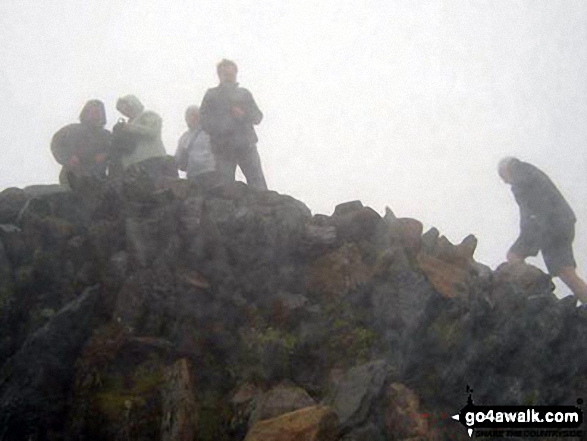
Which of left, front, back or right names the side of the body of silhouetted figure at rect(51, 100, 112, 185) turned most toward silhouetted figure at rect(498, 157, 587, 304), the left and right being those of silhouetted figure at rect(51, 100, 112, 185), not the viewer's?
left

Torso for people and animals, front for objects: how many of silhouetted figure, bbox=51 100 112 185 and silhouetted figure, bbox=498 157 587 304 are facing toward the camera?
1

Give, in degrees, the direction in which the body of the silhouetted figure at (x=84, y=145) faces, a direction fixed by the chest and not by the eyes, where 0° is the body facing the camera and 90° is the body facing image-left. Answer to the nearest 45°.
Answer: approximately 0°

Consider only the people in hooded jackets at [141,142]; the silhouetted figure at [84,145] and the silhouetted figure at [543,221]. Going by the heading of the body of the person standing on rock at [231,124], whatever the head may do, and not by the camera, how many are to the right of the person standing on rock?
2

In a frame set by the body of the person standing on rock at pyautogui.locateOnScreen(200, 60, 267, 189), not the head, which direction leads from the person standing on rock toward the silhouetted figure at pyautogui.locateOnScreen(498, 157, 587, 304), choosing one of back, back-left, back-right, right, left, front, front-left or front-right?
left

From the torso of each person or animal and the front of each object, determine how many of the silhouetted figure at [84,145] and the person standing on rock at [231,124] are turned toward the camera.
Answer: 2

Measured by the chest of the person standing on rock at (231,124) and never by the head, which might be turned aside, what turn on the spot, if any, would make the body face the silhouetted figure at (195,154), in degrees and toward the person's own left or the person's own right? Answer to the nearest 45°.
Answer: approximately 135° to the person's own right
